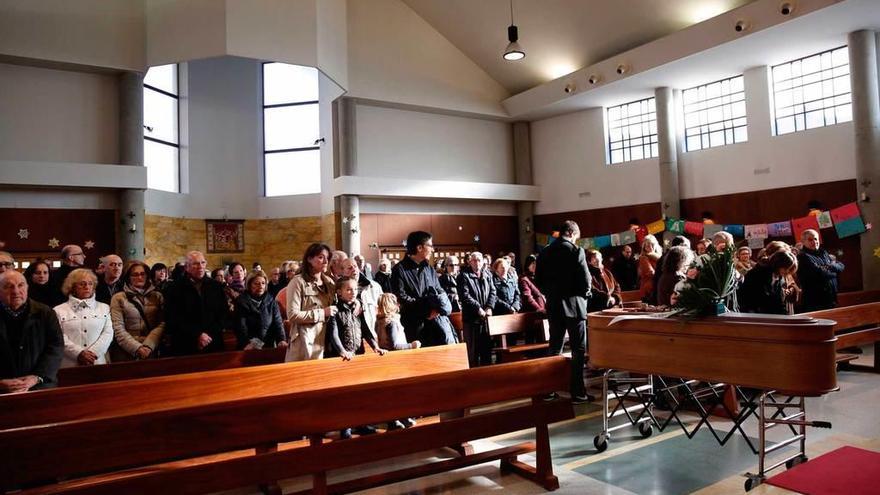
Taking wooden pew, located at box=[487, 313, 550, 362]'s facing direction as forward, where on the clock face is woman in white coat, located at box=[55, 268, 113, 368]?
The woman in white coat is roughly at 3 o'clock from the wooden pew.

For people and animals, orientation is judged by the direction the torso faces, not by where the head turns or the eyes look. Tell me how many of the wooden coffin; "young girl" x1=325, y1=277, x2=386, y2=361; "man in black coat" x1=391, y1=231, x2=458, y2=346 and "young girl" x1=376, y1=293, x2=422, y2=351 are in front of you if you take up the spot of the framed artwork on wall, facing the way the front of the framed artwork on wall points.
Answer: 4

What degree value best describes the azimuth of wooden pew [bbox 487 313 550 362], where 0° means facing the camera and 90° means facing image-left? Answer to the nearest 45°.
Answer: approximately 315°

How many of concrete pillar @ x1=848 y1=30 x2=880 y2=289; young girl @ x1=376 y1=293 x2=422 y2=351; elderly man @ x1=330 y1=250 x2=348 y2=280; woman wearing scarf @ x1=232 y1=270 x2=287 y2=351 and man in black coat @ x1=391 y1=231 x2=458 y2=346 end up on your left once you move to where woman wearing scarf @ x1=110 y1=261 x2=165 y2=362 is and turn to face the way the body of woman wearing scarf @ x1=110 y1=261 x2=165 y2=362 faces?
5

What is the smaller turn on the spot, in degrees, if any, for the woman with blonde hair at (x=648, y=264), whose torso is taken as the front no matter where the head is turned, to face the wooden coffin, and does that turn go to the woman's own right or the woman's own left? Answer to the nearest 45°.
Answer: approximately 45° to the woman's own left

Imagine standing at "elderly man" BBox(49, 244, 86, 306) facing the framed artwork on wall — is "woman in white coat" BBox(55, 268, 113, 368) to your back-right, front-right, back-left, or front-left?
back-right

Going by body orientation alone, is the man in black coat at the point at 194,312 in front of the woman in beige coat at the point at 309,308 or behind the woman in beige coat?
behind

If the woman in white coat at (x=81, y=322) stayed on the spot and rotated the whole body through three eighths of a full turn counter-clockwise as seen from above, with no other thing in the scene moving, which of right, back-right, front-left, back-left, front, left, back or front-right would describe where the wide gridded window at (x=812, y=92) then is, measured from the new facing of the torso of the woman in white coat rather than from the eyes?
front-right

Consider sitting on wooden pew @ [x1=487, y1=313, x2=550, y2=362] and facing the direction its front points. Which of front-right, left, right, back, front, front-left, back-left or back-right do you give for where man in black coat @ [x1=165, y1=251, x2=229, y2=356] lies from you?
right

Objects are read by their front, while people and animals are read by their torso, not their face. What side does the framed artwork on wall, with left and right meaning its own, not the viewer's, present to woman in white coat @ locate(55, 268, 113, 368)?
front

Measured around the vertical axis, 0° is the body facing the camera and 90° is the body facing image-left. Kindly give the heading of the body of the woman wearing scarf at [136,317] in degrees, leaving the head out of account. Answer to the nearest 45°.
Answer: approximately 0°

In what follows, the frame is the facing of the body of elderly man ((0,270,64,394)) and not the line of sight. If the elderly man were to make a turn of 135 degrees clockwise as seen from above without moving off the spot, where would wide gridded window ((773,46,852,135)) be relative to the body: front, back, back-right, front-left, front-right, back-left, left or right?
back-right

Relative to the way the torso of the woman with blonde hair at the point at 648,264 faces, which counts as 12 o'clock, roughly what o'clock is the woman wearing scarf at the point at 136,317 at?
The woman wearing scarf is roughly at 12 o'clock from the woman with blonde hair.
